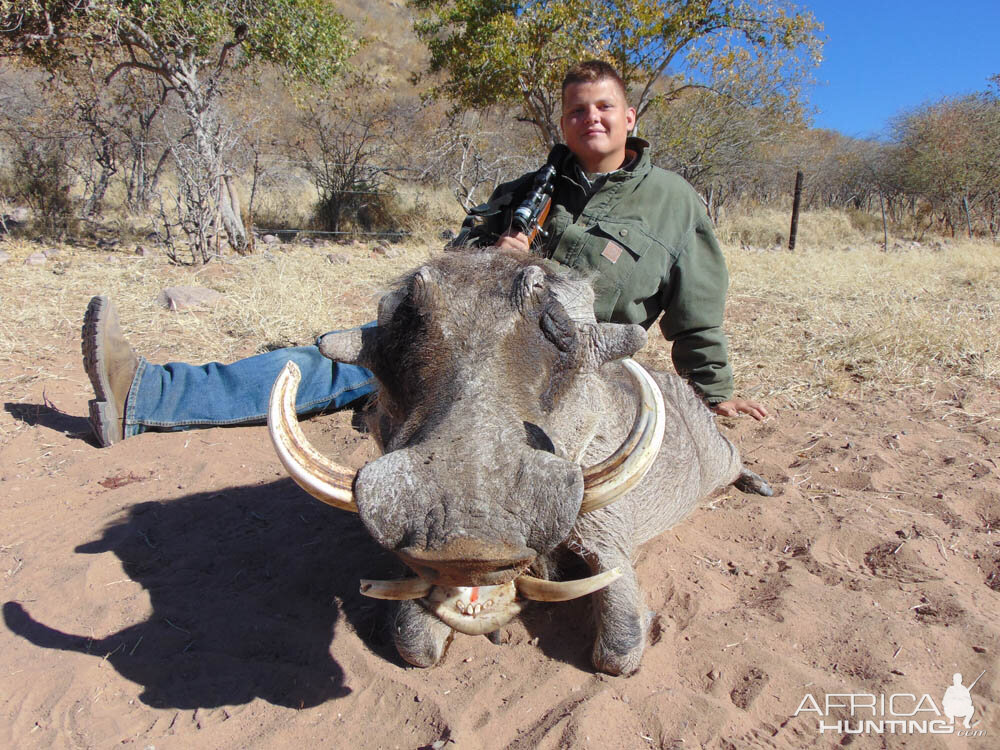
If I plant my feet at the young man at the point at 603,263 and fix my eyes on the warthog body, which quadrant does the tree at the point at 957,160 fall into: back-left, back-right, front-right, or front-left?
back-left

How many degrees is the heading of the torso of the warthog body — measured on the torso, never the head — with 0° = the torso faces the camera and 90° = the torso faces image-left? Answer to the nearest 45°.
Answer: approximately 45°

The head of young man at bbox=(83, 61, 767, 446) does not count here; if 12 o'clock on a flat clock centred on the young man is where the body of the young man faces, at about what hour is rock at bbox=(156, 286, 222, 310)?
The rock is roughly at 3 o'clock from the young man.

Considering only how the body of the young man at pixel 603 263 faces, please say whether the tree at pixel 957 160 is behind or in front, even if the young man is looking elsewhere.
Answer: behind

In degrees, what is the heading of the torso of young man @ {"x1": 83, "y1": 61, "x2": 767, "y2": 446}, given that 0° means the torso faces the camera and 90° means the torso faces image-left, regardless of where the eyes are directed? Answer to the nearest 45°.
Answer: approximately 45°

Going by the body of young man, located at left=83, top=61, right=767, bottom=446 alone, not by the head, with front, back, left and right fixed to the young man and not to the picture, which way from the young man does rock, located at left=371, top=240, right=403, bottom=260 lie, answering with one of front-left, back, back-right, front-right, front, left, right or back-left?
back-right
